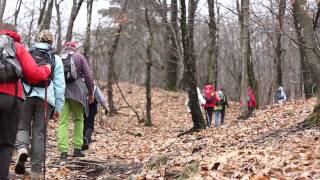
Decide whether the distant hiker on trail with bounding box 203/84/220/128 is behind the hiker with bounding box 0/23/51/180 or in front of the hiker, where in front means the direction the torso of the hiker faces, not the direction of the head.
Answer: in front

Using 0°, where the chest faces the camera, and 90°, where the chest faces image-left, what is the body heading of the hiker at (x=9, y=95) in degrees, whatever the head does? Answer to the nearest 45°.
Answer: approximately 180°

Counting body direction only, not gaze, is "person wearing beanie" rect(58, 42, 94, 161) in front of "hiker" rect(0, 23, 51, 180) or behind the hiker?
in front
